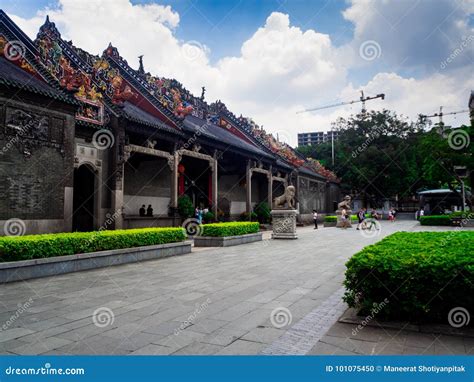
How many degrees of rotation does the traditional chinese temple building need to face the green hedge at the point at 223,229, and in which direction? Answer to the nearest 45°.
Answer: approximately 45° to its left

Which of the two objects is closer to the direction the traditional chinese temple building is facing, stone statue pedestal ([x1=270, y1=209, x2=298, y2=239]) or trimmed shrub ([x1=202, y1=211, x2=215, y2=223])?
the stone statue pedestal

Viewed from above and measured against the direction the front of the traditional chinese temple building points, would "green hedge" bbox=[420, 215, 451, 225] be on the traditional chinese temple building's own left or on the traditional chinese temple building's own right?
on the traditional chinese temple building's own left

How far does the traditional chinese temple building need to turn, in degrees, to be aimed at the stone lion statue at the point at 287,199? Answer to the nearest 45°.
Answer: approximately 45° to its left

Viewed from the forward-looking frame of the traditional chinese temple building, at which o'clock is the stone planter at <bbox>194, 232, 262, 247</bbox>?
The stone planter is roughly at 11 o'clock from the traditional chinese temple building.

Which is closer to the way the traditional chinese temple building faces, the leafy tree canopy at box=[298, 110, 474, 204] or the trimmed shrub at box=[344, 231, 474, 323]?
the trimmed shrub

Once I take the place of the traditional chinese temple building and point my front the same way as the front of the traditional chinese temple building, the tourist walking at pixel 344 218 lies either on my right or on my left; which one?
on my left

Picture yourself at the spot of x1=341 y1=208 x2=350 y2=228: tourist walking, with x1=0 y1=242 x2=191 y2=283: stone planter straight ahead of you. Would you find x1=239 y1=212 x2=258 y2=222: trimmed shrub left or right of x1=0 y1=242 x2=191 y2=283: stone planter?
right

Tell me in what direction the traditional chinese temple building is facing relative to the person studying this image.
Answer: facing the viewer and to the right of the viewer

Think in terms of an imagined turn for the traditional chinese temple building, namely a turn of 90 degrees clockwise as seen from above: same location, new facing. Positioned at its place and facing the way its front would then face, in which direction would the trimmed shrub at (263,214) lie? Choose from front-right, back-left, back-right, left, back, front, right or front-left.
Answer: back
